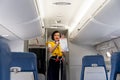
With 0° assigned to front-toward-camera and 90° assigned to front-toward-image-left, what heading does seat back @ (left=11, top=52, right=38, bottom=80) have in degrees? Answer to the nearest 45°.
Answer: approximately 180°

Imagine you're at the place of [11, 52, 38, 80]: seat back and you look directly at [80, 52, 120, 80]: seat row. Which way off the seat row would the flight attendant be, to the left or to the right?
left

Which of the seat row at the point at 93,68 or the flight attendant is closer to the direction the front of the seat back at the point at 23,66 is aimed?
the flight attendant

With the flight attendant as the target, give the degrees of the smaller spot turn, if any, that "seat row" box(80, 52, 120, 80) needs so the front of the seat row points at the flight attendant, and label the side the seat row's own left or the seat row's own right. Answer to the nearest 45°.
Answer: approximately 45° to the seat row's own left

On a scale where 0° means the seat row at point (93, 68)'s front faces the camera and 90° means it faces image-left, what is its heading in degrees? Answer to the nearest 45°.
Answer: approximately 180°

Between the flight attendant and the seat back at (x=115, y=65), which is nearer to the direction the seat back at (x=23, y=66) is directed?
the flight attendant

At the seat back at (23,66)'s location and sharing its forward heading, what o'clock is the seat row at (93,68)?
The seat row is roughly at 2 o'clock from the seat back.

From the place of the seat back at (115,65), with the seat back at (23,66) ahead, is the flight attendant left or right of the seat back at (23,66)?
right

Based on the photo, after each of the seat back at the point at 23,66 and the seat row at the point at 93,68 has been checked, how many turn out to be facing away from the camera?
2

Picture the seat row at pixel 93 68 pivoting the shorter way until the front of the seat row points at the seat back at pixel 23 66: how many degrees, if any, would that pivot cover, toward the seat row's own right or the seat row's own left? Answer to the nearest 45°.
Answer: approximately 135° to the seat row's own left
